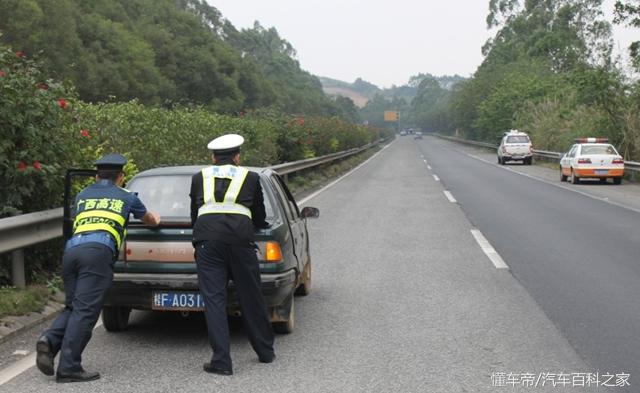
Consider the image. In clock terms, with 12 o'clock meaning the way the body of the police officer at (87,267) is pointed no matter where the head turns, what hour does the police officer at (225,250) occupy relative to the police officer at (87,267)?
the police officer at (225,250) is roughly at 2 o'clock from the police officer at (87,267).

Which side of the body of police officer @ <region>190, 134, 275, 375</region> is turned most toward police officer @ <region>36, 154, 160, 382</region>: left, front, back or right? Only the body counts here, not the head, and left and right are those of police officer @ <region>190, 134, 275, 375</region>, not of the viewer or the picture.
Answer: left

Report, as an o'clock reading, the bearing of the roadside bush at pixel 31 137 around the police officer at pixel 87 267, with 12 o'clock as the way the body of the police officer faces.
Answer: The roadside bush is roughly at 10 o'clock from the police officer.

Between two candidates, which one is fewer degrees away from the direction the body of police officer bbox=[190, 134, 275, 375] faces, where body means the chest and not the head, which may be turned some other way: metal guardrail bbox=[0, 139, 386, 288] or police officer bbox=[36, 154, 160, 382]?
the metal guardrail

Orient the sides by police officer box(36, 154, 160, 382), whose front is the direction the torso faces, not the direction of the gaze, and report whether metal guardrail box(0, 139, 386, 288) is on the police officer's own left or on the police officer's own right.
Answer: on the police officer's own left

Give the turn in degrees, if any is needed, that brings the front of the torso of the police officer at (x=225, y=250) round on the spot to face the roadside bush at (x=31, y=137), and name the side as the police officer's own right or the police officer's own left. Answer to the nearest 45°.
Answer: approximately 45° to the police officer's own left

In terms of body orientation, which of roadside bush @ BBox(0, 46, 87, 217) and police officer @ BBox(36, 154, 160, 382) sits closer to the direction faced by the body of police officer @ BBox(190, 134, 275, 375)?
the roadside bush

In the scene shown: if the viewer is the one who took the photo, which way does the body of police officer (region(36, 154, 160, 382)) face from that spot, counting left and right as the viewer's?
facing away from the viewer and to the right of the viewer

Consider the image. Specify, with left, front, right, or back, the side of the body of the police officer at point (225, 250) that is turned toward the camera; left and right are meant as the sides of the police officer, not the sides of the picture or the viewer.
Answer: back
